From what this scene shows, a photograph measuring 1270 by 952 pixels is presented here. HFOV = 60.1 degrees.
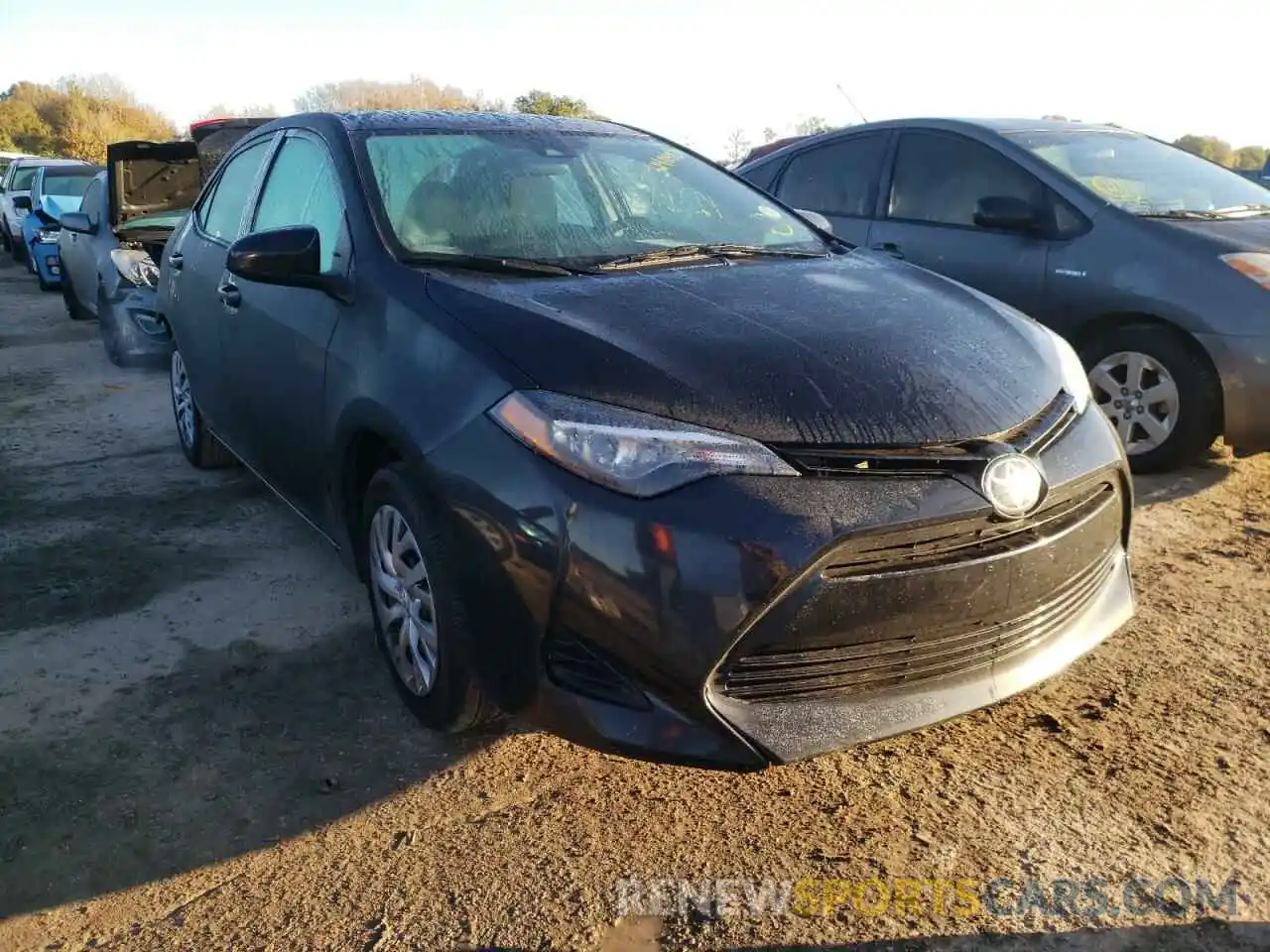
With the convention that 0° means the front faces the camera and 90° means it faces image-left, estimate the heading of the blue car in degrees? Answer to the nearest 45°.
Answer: approximately 315°

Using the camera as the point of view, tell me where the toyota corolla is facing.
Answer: facing the viewer and to the right of the viewer

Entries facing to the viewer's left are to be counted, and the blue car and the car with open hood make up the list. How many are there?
0

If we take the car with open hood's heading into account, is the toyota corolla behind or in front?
in front

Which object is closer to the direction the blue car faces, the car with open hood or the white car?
the car with open hood

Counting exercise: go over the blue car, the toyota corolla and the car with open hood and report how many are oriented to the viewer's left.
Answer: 0

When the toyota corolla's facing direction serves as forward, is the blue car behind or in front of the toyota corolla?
behind

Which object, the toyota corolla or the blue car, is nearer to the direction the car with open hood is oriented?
the toyota corolla

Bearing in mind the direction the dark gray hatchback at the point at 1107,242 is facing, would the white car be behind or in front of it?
behind

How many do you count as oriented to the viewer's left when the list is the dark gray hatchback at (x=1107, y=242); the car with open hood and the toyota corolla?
0

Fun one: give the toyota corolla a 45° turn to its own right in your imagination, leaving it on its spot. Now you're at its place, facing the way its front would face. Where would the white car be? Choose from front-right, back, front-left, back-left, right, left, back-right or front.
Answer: back-right

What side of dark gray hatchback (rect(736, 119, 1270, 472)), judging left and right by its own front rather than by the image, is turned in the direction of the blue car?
back
